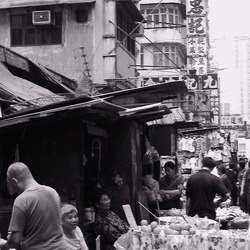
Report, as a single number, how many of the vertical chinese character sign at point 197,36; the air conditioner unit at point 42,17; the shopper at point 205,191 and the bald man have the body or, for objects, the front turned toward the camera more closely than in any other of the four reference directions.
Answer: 2

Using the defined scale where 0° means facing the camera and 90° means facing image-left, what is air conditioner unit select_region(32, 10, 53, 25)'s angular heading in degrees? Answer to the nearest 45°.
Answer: approximately 0°

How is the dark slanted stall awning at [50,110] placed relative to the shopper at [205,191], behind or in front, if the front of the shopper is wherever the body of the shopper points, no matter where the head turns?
behind

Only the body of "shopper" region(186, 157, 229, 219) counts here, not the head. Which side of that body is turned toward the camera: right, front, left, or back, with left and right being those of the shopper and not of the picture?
back
